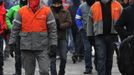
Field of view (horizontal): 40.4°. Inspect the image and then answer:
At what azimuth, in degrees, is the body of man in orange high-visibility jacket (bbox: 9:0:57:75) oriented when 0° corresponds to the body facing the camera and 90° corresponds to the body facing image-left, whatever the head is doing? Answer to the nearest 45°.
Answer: approximately 0°

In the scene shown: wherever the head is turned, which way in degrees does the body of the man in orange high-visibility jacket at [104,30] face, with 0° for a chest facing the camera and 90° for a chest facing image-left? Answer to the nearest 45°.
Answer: approximately 0°

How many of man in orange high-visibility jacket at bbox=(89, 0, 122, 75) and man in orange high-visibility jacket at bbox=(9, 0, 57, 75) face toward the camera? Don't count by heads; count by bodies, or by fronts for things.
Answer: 2

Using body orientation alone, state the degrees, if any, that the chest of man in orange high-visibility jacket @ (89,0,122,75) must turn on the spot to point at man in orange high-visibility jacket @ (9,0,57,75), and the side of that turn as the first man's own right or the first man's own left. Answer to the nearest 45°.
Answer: approximately 45° to the first man's own right
